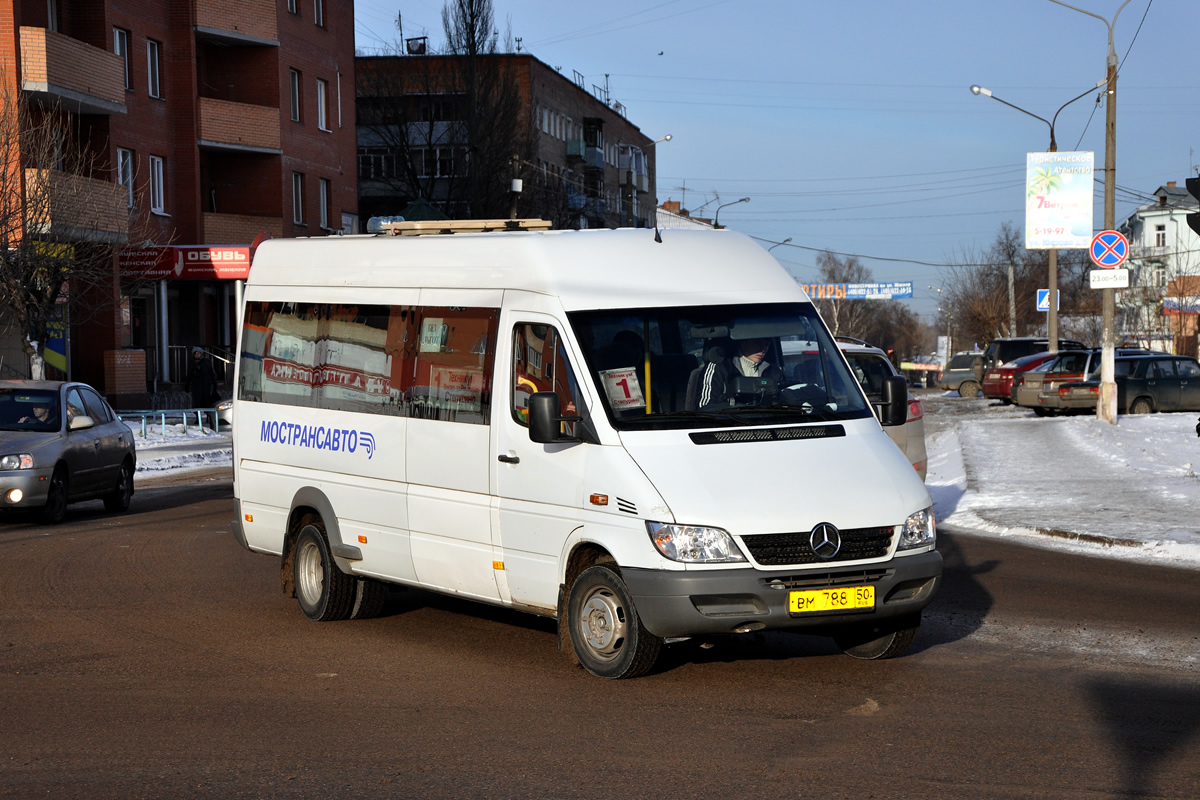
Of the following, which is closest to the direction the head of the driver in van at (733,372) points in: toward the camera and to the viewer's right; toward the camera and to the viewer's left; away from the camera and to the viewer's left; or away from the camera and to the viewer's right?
toward the camera and to the viewer's right

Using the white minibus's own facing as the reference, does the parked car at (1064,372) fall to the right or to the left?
on its left

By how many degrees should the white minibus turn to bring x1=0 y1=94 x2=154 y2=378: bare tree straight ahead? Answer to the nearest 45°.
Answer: approximately 180°

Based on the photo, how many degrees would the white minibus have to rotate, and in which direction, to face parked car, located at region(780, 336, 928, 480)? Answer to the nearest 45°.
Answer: approximately 90° to its left

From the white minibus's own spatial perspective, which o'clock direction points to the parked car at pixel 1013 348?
The parked car is roughly at 8 o'clock from the white minibus.

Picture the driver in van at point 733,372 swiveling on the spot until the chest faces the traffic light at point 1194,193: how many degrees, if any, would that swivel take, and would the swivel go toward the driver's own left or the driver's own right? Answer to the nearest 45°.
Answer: approximately 90° to the driver's own left

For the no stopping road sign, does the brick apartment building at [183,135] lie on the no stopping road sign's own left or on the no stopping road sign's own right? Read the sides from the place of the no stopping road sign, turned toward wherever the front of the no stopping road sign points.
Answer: on the no stopping road sign's own right

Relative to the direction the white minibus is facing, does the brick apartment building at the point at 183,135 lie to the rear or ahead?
to the rear

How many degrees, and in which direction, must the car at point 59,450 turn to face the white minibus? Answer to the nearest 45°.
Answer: approximately 45° to its left

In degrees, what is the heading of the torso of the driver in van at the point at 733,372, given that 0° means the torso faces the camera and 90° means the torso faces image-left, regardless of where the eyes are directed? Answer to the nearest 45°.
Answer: approximately 315°
